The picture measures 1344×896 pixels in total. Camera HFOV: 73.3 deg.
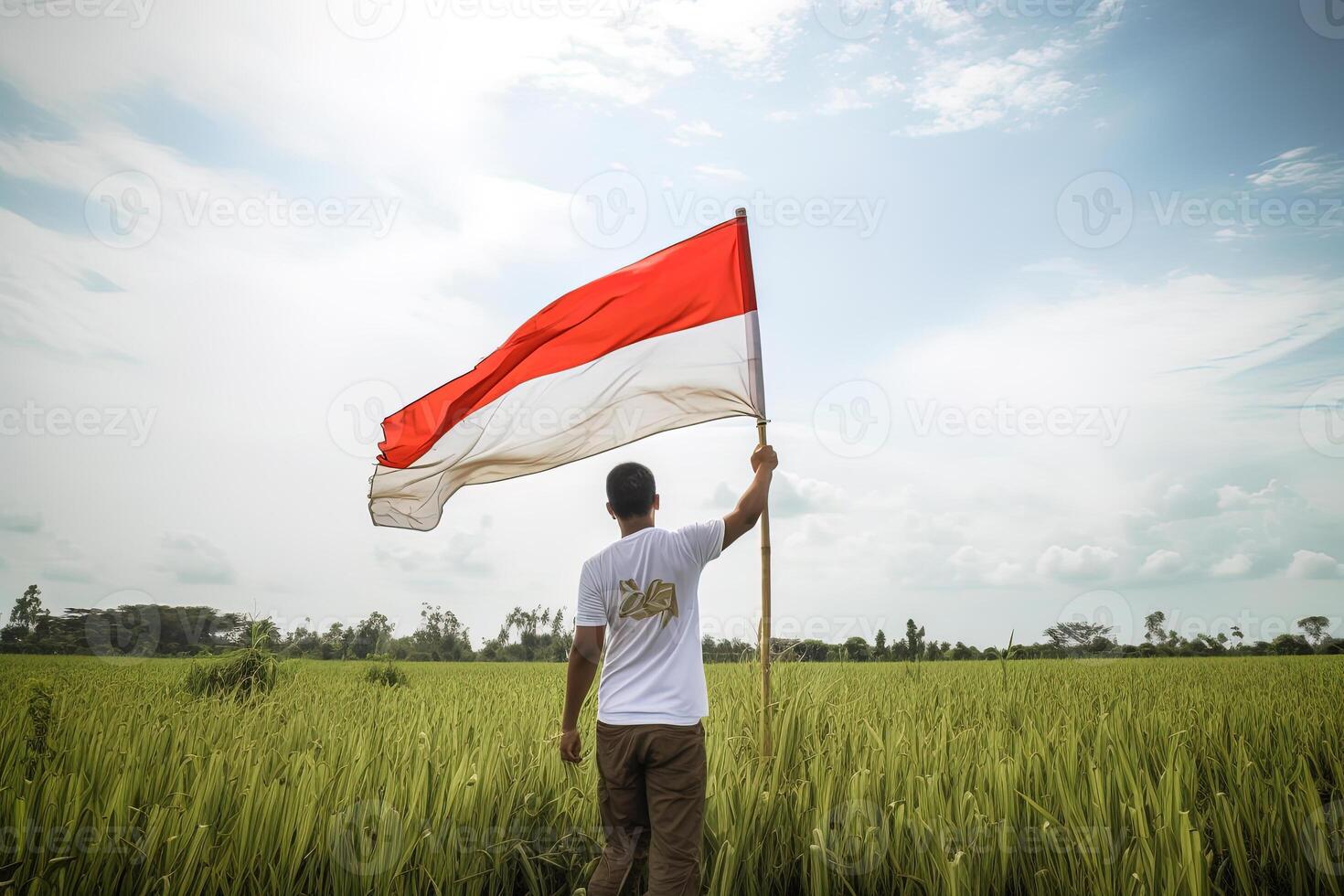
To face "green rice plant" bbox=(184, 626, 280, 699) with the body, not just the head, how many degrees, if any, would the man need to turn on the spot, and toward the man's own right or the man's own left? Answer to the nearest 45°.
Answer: approximately 45° to the man's own left

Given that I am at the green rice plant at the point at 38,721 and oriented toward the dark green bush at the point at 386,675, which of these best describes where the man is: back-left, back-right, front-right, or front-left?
back-right

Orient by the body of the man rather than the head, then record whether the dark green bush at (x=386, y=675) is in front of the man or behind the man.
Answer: in front

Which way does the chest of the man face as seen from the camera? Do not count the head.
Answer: away from the camera

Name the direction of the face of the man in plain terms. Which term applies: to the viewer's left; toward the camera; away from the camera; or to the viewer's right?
away from the camera

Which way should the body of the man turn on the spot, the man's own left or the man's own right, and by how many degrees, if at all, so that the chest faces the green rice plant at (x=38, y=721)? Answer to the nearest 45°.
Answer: approximately 45° to the man's own left
